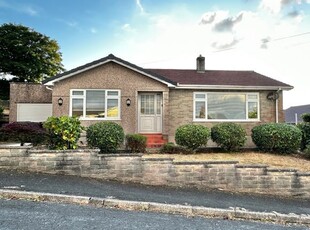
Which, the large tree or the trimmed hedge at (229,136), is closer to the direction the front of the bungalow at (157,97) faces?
the trimmed hedge

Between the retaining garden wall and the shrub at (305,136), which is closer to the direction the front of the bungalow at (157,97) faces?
the retaining garden wall

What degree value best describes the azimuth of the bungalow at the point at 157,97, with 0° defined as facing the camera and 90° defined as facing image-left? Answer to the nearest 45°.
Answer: approximately 0°

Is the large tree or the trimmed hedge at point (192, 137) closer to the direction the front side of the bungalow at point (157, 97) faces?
the trimmed hedge

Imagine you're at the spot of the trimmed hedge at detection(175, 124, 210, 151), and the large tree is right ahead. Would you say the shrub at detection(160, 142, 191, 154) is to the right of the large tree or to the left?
left

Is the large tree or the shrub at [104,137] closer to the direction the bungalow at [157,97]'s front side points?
the shrub

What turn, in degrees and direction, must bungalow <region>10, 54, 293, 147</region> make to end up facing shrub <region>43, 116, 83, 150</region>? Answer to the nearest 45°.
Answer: approximately 45° to its right

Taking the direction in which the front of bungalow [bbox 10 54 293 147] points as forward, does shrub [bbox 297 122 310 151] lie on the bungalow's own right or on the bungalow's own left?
on the bungalow's own left

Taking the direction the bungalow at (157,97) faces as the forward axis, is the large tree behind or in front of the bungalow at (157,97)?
behind
